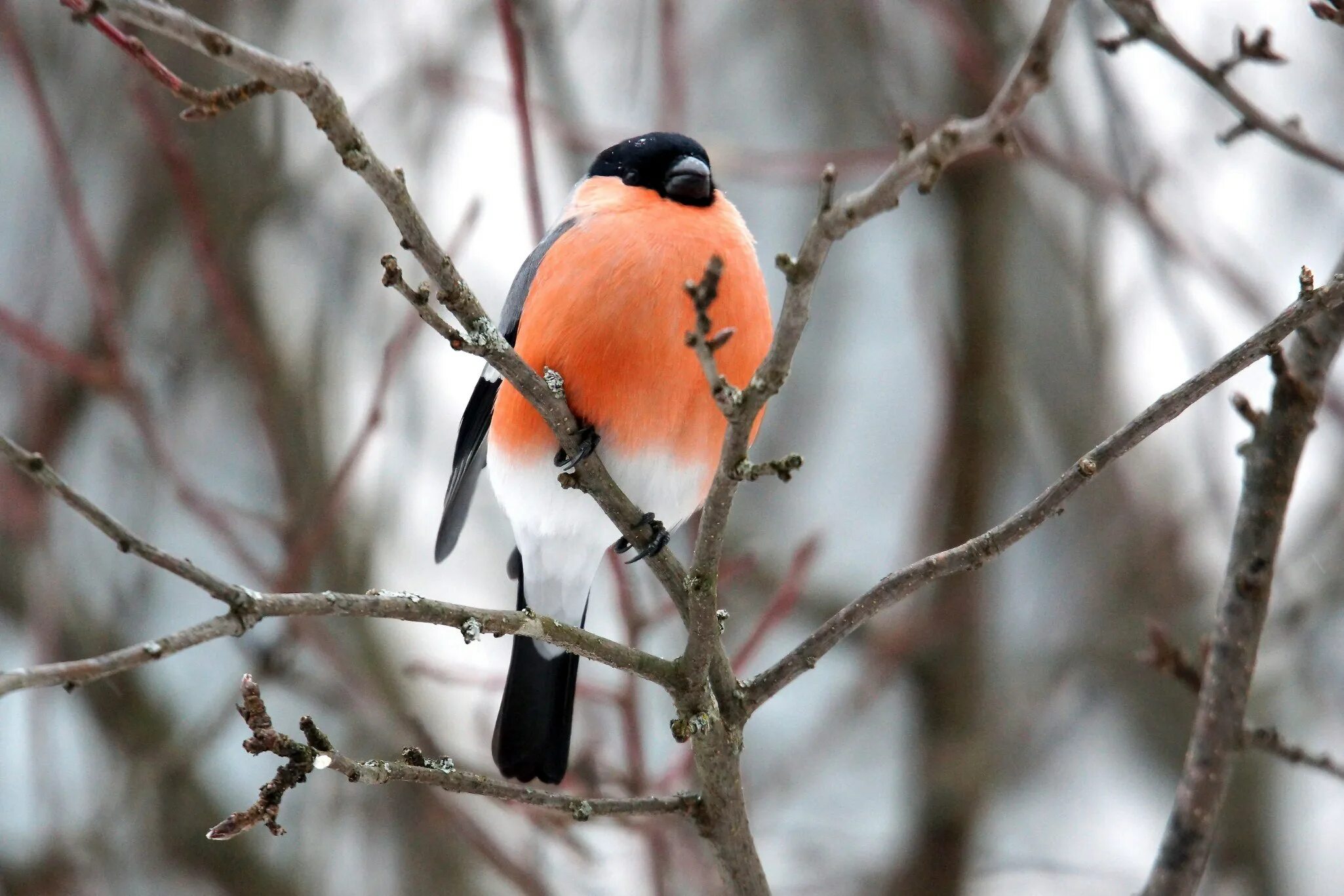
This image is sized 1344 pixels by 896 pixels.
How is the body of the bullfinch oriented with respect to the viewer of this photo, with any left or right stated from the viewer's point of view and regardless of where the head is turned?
facing the viewer and to the right of the viewer
